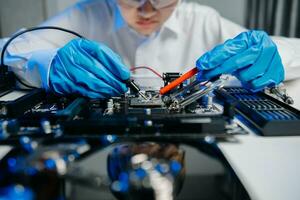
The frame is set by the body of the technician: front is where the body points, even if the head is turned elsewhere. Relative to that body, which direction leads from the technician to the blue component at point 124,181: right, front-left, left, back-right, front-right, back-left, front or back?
front

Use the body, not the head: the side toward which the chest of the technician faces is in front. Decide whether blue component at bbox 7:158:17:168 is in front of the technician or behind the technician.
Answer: in front

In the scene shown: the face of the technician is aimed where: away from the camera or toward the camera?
toward the camera

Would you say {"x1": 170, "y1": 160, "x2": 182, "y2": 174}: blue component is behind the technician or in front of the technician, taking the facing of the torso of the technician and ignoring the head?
in front

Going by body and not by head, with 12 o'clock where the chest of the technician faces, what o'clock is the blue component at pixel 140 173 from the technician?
The blue component is roughly at 12 o'clock from the technician.

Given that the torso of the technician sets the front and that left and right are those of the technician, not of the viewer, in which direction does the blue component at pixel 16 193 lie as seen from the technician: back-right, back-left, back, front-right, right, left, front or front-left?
front

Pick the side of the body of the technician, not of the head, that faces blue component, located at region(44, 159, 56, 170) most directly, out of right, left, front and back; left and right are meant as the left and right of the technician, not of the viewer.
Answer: front

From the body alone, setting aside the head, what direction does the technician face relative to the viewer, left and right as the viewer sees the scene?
facing the viewer
